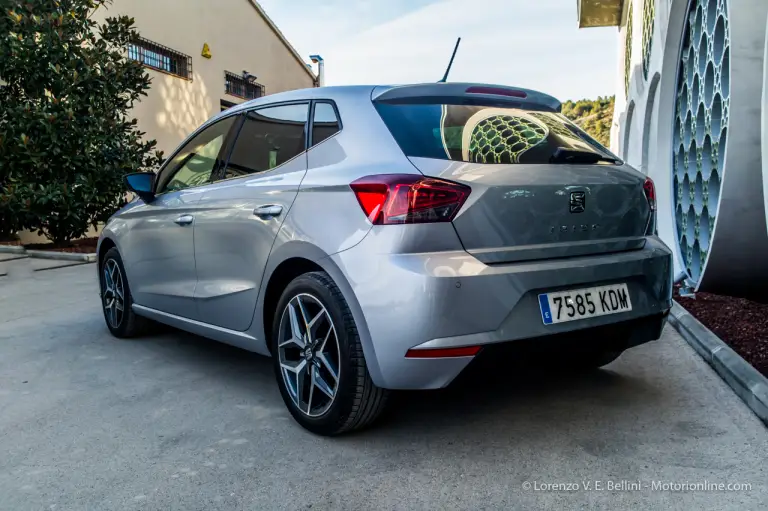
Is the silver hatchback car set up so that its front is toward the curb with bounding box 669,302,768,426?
no

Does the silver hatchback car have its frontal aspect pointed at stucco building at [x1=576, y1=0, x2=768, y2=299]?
no

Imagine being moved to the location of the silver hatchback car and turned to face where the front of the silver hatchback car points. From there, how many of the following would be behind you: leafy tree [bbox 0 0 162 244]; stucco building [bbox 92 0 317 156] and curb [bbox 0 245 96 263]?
0

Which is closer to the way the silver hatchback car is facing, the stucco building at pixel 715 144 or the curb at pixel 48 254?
the curb

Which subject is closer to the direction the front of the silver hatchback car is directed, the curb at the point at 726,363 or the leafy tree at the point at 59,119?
the leafy tree

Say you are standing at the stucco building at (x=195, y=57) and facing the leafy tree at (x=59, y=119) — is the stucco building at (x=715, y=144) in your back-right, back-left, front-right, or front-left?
front-left

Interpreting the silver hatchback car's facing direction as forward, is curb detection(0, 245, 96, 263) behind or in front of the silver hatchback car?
in front

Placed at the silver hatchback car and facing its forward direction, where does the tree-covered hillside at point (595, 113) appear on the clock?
The tree-covered hillside is roughly at 2 o'clock from the silver hatchback car.

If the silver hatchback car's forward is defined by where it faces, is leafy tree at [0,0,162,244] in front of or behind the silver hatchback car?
in front

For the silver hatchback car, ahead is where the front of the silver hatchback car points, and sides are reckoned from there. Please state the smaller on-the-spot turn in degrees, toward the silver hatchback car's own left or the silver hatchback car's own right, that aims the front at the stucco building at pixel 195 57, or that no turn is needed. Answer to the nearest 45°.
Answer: approximately 45° to the silver hatchback car's own right

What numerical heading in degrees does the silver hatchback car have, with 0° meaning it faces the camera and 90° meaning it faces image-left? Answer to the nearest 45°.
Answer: approximately 135°

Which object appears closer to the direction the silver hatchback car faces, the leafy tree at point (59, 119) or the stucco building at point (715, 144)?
the leafy tree
